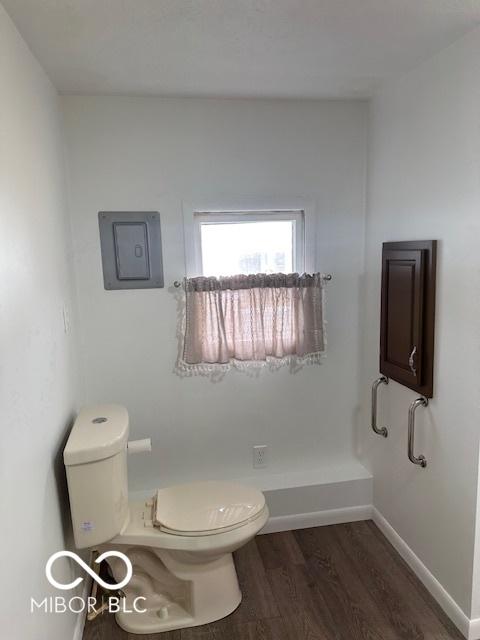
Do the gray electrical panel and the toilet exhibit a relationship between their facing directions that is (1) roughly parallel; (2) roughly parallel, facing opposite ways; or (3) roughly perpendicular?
roughly perpendicular

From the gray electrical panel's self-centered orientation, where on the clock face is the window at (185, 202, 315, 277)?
The window is roughly at 9 o'clock from the gray electrical panel.

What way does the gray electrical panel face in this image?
toward the camera

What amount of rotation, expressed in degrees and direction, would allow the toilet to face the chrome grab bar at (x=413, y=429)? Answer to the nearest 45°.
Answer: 0° — it already faces it

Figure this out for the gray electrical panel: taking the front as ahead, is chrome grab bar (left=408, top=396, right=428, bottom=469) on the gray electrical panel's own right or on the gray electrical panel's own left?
on the gray electrical panel's own left

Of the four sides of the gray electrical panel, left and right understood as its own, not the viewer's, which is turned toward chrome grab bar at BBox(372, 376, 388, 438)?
left

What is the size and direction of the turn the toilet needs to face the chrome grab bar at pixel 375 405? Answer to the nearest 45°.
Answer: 0° — it already faces it

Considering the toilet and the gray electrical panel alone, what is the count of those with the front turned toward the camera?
1

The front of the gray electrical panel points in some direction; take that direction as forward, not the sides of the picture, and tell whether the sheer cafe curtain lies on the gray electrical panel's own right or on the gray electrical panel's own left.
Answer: on the gray electrical panel's own left

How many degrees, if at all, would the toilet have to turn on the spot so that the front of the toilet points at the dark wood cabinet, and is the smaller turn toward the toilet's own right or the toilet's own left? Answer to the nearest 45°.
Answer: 0° — it already faces it
